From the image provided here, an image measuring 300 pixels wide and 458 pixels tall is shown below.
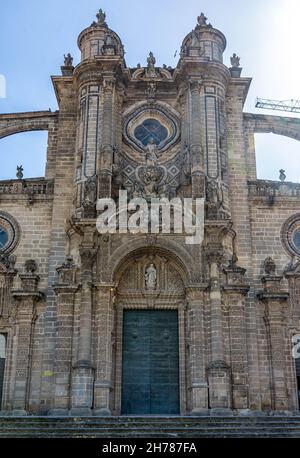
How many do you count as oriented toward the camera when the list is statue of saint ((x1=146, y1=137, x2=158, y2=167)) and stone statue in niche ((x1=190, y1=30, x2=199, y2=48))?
2

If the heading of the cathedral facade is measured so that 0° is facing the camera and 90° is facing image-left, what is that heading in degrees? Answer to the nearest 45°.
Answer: approximately 0°

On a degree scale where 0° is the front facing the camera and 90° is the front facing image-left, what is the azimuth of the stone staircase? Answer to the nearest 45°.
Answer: approximately 0°

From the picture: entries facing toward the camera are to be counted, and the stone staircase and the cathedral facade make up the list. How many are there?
2
